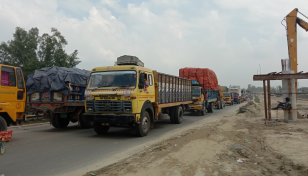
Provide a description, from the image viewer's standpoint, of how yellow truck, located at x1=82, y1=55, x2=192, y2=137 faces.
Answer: facing the viewer and to the left of the viewer

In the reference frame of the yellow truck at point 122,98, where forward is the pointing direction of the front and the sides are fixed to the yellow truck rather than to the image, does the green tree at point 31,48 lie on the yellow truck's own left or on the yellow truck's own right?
on the yellow truck's own right

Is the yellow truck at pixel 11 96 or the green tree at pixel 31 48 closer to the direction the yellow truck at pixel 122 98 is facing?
the yellow truck
